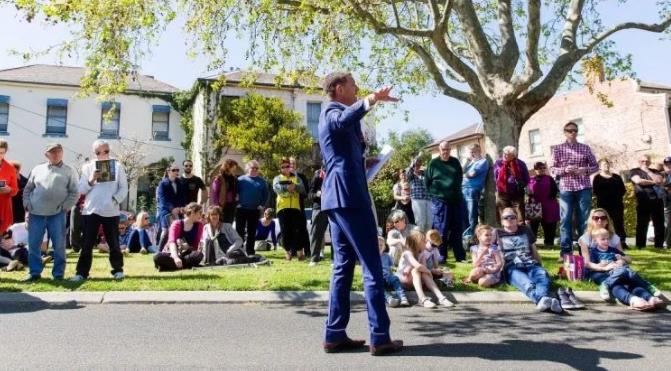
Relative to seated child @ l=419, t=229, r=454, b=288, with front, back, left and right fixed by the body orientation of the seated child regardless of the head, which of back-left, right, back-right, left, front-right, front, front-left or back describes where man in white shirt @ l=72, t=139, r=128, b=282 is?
back-right

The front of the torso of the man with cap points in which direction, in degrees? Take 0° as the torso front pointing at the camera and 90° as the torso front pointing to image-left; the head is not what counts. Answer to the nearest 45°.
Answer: approximately 0°

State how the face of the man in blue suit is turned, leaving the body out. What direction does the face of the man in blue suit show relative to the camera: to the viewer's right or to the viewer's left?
to the viewer's right

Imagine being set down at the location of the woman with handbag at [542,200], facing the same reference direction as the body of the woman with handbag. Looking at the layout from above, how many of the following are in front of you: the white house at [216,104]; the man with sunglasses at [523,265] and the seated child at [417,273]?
2

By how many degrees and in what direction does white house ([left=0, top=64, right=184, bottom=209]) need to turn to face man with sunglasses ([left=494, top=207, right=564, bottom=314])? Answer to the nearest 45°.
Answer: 0° — it already faces them

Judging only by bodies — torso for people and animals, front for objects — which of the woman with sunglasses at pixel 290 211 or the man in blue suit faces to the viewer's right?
the man in blue suit

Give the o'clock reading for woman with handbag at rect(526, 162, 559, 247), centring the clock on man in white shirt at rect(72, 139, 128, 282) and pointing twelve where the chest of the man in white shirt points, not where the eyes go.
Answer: The woman with handbag is roughly at 9 o'clock from the man in white shirt.
